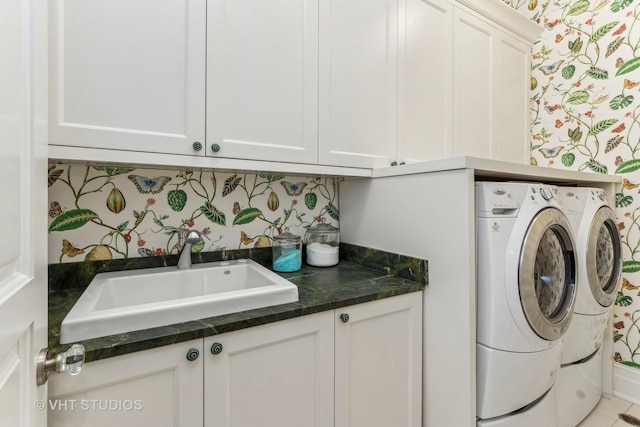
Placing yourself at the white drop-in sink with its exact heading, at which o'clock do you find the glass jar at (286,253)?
The glass jar is roughly at 8 o'clock from the white drop-in sink.

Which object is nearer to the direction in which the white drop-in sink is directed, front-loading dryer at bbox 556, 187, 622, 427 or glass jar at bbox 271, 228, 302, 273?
the front-loading dryer

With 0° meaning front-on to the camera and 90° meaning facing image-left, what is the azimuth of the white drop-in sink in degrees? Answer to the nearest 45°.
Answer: approximately 0°

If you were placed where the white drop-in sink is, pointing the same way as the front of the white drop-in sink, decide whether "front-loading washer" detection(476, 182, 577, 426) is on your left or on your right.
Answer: on your left

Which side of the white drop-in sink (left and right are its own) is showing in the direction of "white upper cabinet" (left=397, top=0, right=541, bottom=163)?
left

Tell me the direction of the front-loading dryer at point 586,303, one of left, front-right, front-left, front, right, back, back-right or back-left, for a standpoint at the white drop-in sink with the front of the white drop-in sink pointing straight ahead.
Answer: left

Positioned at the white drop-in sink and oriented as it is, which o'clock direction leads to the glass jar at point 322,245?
The glass jar is roughly at 8 o'clock from the white drop-in sink.

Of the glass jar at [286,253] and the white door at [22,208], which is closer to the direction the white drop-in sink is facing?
the white door
